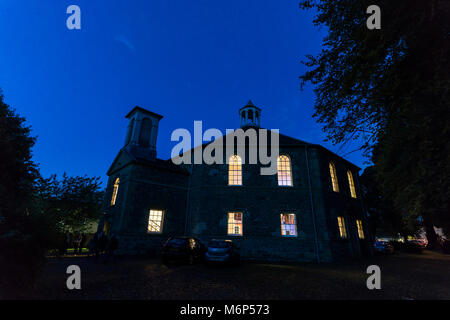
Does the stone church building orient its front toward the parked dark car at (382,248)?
no
